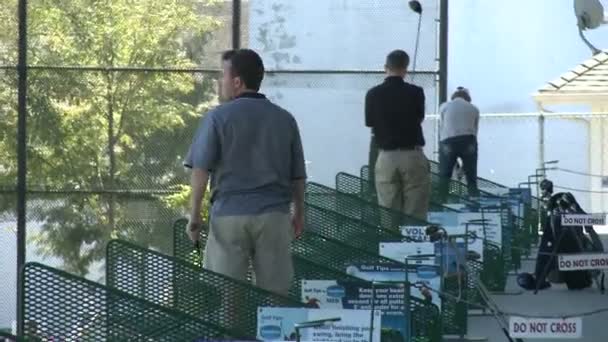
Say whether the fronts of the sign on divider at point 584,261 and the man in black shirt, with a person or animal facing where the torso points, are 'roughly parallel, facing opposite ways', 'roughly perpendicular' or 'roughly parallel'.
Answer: roughly parallel, facing opposite ways

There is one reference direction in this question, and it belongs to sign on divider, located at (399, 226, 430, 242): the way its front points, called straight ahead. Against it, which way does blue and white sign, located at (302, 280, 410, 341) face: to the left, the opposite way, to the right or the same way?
the same way

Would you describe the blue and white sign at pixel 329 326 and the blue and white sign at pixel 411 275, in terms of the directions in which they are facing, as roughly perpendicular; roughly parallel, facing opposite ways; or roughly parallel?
roughly parallel

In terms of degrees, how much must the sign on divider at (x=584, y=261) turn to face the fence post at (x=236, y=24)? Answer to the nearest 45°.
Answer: approximately 135° to its right

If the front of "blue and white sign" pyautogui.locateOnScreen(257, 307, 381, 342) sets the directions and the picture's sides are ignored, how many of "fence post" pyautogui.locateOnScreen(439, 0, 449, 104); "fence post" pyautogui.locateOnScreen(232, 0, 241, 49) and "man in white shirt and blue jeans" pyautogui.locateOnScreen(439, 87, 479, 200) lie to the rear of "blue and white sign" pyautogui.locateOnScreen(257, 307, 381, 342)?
3

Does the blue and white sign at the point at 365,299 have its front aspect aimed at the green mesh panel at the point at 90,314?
no

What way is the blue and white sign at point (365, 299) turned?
toward the camera

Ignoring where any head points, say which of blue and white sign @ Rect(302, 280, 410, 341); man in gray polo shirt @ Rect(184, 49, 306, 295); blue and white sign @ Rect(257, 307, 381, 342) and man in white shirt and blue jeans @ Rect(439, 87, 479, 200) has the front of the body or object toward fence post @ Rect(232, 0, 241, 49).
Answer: man in gray polo shirt @ Rect(184, 49, 306, 295)

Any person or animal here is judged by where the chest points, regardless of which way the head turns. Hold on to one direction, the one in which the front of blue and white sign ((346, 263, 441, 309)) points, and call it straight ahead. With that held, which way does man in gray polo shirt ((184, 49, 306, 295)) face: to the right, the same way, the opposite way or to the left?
the opposite way

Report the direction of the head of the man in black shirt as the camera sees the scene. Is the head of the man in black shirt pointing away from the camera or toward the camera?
away from the camera

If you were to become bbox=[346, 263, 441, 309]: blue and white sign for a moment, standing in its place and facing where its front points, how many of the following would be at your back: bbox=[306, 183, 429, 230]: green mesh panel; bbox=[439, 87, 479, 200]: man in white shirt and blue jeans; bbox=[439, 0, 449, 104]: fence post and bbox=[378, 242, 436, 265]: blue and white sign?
4

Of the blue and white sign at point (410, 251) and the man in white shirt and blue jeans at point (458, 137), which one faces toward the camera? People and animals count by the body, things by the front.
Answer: the blue and white sign

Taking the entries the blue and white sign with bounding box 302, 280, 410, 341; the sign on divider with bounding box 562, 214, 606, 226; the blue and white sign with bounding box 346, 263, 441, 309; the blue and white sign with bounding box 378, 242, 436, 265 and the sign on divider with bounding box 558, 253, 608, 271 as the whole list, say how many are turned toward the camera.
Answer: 5

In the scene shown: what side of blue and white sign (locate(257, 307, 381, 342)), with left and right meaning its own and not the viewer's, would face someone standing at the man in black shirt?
back

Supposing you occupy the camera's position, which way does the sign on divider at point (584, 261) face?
facing the viewer

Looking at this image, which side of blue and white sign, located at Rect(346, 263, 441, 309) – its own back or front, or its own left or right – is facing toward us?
front

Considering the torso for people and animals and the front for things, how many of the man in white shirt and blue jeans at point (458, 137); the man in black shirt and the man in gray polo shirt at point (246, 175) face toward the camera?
0

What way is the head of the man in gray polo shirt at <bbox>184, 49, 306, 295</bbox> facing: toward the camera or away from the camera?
away from the camera

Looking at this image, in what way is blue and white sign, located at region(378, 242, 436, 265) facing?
toward the camera
